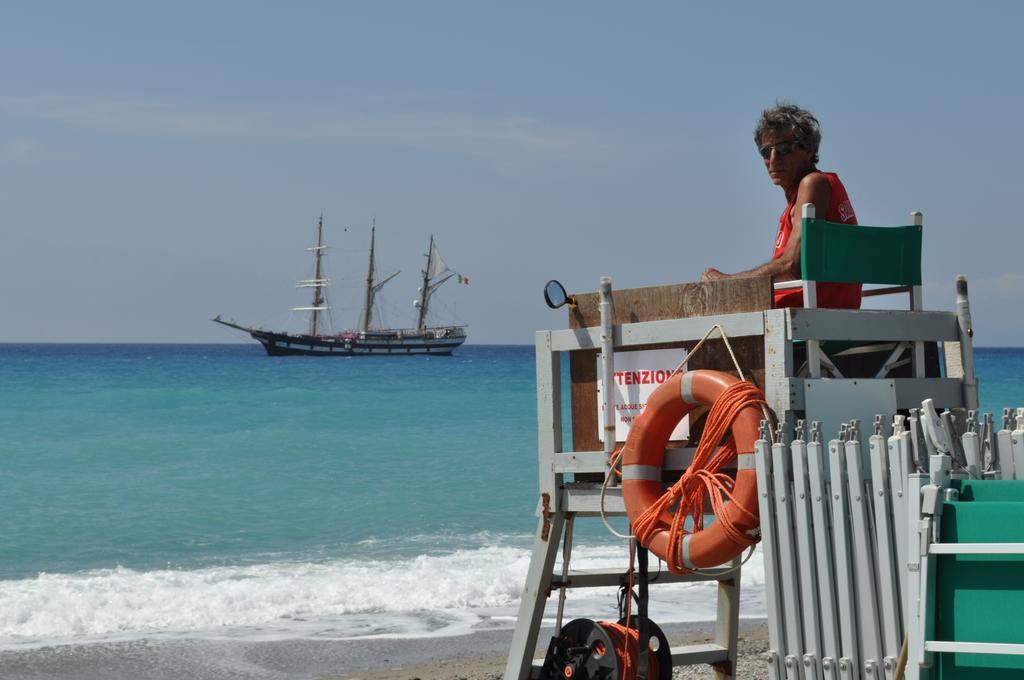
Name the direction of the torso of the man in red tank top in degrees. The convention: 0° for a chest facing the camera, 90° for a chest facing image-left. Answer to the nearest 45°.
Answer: approximately 90°

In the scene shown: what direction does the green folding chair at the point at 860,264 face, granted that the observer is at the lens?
facing away from the viewer and to the left of the viewer

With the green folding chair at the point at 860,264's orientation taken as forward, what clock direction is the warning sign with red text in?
The warning sign with red text is roughly at 11 o'clock from the green folding chair.

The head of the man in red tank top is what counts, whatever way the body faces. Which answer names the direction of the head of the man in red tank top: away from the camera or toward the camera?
toward the camera
